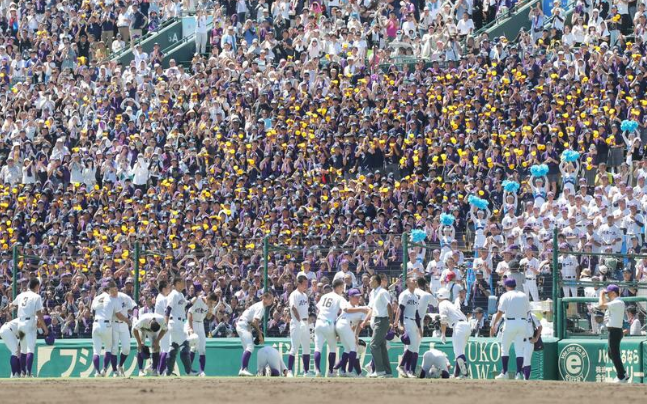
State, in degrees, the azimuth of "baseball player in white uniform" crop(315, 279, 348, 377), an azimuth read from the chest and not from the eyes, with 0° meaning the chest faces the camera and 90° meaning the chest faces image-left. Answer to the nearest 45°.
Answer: approximately 225°

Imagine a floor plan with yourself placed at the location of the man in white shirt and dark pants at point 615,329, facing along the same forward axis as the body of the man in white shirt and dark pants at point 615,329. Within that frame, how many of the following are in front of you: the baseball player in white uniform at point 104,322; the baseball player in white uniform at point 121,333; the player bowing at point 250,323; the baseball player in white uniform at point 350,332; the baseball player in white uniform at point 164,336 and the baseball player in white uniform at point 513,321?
6

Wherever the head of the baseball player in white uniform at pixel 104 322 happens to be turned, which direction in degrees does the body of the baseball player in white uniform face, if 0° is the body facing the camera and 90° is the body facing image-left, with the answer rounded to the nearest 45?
approximately 225°

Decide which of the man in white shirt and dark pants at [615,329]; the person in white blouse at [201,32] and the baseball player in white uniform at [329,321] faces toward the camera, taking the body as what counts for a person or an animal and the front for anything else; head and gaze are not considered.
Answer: the person in white blouse

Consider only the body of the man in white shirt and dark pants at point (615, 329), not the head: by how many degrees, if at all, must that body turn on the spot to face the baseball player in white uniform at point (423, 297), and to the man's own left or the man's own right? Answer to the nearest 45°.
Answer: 0° — they already face them

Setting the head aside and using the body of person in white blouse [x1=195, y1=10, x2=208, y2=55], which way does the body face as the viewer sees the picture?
toward the camera

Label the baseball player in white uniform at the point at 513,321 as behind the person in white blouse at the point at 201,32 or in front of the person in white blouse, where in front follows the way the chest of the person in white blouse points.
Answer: in front

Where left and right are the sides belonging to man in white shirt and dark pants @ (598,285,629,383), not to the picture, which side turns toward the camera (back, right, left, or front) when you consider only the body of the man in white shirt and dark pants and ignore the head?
left

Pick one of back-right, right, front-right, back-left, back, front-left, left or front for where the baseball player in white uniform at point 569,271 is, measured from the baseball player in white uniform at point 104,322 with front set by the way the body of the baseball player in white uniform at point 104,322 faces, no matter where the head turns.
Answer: front-right

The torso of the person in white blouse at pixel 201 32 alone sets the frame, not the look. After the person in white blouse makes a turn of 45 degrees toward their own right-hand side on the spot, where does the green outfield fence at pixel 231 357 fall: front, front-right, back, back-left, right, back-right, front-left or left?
front-left
